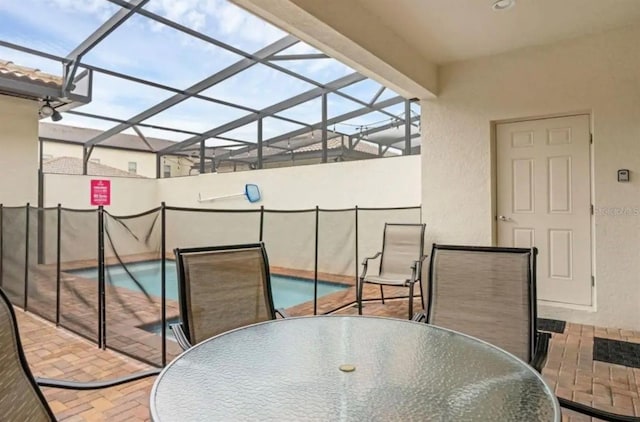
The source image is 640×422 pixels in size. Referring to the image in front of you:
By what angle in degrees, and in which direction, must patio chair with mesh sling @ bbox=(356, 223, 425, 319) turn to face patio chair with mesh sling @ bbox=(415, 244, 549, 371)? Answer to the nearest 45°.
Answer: approximately 45° to its left

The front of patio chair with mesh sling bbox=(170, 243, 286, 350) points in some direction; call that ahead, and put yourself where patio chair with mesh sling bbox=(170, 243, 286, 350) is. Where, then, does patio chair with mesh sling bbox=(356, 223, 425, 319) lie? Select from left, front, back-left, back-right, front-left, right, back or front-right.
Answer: left

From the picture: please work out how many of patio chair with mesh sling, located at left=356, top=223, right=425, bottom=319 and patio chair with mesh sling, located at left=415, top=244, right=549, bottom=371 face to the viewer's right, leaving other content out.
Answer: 0

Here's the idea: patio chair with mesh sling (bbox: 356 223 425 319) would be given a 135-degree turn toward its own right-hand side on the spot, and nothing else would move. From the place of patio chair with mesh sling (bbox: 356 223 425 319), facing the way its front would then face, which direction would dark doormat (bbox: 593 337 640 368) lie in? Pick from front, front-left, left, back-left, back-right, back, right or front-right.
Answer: back-right

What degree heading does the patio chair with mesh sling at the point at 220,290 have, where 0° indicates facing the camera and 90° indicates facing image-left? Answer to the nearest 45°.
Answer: approximately 315°

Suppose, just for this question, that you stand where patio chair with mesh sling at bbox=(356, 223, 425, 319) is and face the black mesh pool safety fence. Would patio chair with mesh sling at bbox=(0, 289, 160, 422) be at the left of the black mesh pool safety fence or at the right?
left

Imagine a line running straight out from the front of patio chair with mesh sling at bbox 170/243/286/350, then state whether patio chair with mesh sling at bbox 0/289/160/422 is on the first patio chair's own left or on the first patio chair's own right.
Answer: on the first patio chair's own right

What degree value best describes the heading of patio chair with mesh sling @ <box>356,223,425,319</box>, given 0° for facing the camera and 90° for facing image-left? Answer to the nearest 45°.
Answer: approximately 45°

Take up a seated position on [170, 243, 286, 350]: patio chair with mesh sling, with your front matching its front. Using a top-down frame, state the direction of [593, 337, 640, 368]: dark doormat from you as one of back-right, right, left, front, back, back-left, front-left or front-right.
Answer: front-left
